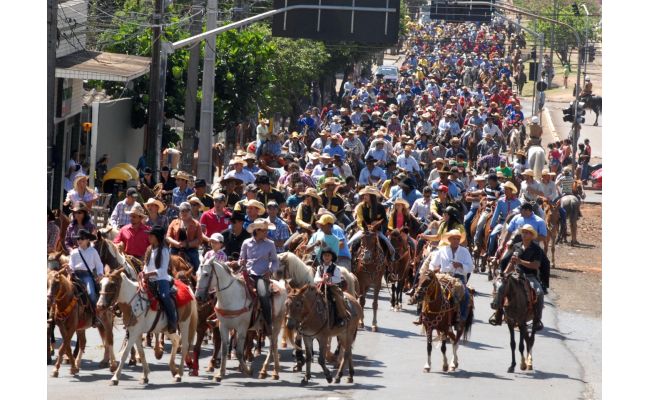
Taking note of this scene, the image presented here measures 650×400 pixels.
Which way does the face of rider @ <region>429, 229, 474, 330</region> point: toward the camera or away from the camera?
toward the camera

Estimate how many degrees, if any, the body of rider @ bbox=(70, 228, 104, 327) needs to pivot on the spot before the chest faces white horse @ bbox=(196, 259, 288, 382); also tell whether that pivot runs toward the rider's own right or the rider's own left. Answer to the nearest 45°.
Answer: approximately 135° to the rider's own left

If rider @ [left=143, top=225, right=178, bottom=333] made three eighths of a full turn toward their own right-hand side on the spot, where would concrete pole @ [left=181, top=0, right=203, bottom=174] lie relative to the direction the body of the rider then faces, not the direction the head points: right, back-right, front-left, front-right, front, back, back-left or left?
front

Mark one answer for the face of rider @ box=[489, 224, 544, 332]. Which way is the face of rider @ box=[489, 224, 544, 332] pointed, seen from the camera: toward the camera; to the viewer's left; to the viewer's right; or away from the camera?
toward the camera

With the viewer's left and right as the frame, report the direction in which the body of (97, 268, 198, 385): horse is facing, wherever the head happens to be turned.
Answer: facing the viewer and to the left of the viewer

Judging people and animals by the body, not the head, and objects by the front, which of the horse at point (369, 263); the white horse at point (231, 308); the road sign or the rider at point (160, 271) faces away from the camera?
the road sign

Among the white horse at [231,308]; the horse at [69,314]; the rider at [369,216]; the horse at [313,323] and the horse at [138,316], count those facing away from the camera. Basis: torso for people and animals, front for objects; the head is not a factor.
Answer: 0

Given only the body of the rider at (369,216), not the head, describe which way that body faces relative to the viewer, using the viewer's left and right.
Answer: facing the viewer

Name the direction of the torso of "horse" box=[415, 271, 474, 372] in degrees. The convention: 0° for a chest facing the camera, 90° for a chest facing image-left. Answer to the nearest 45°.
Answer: approximately 45°

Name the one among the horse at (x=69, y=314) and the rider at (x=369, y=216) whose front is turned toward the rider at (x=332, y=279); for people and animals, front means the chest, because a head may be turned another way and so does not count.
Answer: the rider at (x=369, y=216)

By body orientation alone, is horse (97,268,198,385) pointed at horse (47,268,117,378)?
no

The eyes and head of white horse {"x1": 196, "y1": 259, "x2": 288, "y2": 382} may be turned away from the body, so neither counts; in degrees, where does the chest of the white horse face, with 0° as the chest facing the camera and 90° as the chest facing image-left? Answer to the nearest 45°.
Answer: approximately 45°

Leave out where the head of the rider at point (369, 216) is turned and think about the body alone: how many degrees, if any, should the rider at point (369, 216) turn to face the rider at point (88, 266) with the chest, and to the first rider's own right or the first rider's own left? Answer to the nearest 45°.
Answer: approximately 45° to the first rider's own right

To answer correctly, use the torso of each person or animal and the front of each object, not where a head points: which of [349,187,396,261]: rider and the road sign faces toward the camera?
the rider

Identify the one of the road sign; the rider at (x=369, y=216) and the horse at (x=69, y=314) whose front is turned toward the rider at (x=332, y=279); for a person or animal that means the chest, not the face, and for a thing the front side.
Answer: the rider at (x=369, y=216)

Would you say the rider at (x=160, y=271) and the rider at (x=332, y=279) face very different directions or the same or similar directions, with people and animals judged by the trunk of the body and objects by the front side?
same or similar directions

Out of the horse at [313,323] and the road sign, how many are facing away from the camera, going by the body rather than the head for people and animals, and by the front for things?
1
